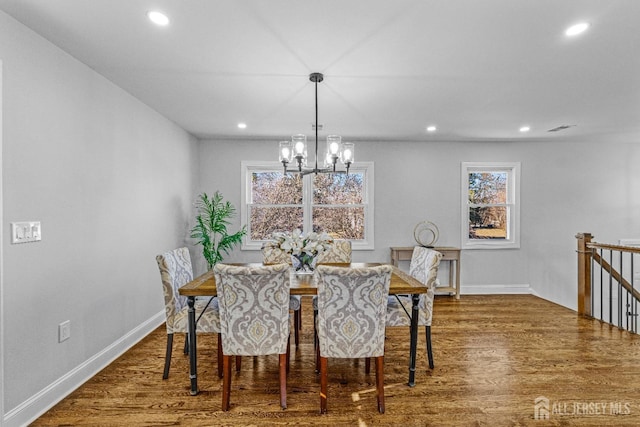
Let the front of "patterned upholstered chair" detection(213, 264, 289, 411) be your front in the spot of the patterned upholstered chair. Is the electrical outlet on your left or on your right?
on your left

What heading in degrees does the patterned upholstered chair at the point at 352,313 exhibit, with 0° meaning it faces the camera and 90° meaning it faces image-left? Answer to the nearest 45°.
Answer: approximately 180°

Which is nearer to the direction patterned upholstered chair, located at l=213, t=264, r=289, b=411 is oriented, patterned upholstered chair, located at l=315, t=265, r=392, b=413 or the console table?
the console table

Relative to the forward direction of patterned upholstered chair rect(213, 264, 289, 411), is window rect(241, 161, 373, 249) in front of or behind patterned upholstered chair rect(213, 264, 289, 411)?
in front

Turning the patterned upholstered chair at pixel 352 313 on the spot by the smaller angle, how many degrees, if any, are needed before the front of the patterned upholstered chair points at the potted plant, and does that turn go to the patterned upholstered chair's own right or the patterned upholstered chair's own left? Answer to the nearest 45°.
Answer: approximately 45° to the patterned upholstered chair's own left

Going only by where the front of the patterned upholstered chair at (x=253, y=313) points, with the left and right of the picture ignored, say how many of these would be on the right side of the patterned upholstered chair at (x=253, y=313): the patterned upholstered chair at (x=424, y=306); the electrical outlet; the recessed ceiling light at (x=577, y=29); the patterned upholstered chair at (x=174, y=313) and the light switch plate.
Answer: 2

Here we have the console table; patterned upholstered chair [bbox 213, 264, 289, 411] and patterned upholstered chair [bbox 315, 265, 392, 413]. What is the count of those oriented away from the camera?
2

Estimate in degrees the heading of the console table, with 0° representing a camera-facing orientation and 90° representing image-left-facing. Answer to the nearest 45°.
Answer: approximately 0°

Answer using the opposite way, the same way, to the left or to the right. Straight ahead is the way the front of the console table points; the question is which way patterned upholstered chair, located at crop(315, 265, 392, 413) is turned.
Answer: the opposite way

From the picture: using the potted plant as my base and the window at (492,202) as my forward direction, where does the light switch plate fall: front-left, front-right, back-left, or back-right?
back-right

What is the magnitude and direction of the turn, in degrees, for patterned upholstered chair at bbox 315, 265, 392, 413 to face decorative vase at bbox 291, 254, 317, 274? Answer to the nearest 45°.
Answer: approximately 45° to its left

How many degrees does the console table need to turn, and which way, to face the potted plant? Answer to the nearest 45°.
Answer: approximately 45° to its right

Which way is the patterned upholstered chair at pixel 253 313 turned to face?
away from the camera
